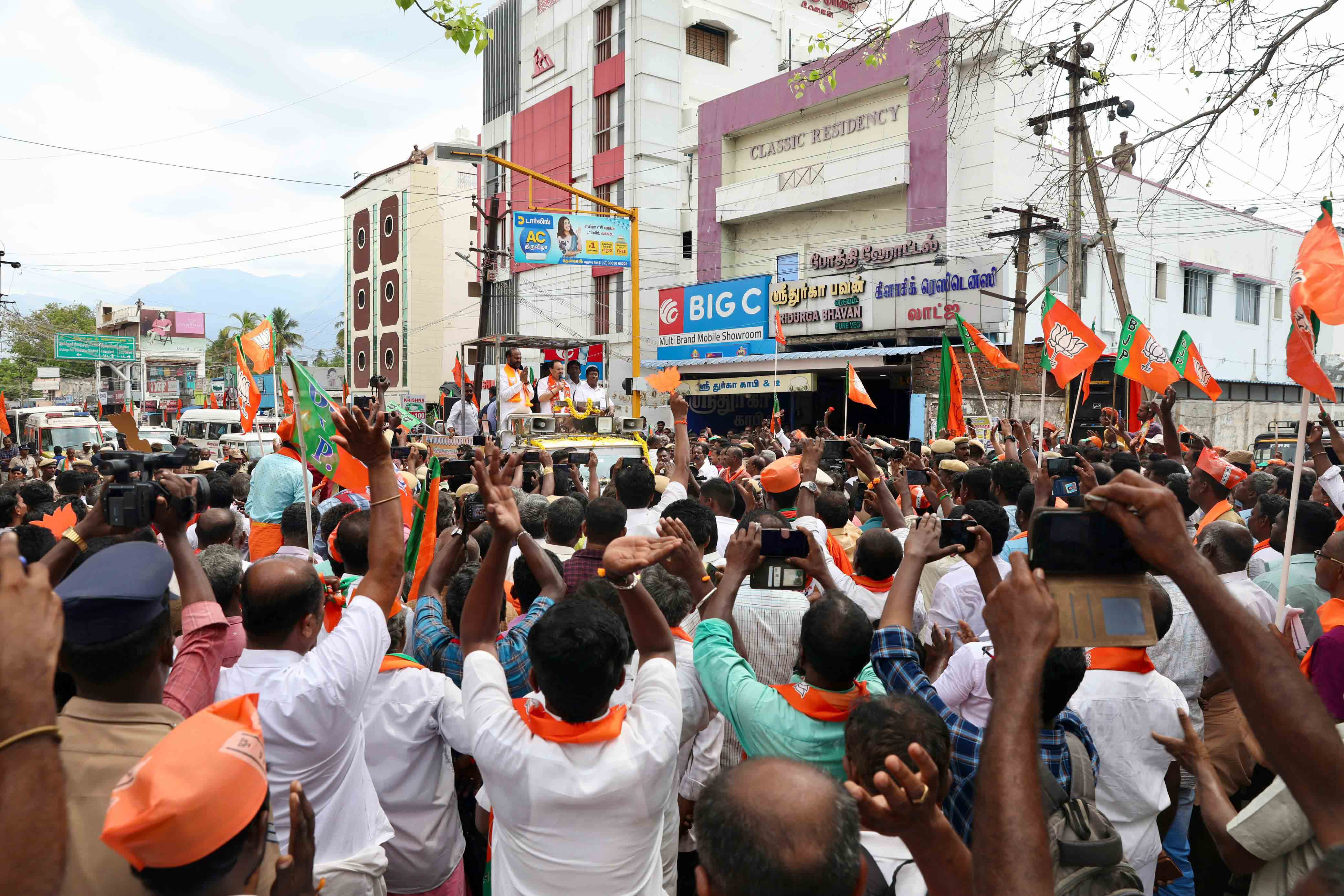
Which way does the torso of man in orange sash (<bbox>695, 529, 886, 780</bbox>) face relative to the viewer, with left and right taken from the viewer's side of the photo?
facing away from the viewer and to the left of the viewer

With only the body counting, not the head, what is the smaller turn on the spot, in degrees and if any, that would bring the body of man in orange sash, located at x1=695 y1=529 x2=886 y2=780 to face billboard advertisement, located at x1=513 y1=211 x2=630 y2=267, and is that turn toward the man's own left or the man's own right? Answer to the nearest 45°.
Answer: approximately 45° to the man's own right

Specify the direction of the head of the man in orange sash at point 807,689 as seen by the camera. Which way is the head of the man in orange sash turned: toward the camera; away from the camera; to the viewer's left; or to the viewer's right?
away from the camera

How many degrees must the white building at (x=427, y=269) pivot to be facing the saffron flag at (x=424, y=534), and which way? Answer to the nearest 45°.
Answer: approximately 45° to its left

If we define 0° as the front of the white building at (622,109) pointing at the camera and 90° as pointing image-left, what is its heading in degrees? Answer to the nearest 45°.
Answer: approximately 45°

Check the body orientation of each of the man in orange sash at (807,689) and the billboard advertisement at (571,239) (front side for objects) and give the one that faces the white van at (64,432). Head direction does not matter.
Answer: the man in orange sash

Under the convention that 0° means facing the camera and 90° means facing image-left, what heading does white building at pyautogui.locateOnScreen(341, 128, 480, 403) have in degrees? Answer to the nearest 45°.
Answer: approximately 45°

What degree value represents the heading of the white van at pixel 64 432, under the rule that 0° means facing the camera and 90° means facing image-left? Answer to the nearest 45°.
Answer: approximately 315°

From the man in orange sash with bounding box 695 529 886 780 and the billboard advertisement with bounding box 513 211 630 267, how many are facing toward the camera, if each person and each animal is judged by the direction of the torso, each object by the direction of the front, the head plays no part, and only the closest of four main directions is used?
1

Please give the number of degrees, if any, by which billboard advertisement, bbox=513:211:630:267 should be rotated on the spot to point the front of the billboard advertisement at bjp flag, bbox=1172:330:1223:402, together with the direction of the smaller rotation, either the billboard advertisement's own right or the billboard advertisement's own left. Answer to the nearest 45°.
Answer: approximately 45° to the billboard advertisement's own left
